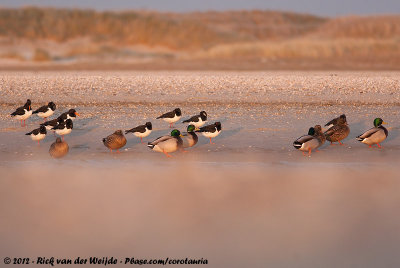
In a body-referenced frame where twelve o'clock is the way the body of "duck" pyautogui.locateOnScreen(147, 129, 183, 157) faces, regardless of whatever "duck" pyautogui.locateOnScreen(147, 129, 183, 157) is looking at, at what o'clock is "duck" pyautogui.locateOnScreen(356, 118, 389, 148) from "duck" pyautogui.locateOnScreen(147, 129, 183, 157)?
"duck" pyautogui.locateOnScreen(356, 118, 389, 148) is roughly at 12 o'clock from "duck" pyautogui.locateOnScreen(147, 129, 183, 157).

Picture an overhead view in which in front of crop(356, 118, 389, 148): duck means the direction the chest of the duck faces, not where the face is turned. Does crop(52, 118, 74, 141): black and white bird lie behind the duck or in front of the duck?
behind

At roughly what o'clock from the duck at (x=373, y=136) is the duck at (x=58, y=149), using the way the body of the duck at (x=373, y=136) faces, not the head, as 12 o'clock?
the duck at (x=58, y=149) is roughly at 5 o'clock from the duck at (x=373, y=136).

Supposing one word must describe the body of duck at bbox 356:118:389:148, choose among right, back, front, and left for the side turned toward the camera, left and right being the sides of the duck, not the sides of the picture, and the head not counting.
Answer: right

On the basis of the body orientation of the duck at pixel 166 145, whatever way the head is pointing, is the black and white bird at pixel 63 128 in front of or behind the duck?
behind

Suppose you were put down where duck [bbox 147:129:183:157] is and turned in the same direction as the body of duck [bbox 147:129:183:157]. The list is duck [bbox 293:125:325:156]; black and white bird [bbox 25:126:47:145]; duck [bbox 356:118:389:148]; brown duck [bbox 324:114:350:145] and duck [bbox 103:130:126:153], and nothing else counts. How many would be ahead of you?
3

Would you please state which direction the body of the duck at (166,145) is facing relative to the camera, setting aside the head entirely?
to the viewer's right
